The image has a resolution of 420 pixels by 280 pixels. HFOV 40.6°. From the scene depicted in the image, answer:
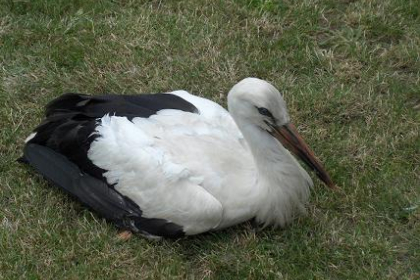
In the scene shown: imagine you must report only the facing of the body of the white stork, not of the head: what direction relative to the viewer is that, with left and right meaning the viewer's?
facing to the right of the viewer
